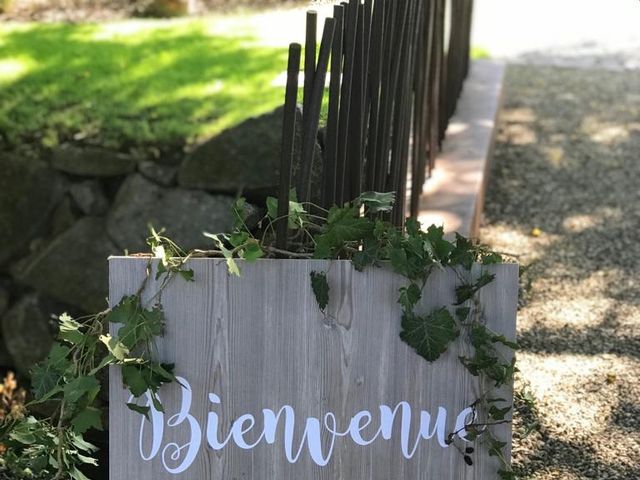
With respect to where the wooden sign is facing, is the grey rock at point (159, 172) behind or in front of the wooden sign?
behind

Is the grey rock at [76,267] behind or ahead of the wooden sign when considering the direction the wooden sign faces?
behind

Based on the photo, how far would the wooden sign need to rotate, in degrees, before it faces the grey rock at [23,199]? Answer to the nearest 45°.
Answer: approximately 135° to its right

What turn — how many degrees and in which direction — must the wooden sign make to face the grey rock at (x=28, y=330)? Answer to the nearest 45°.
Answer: approximately 135° to its right

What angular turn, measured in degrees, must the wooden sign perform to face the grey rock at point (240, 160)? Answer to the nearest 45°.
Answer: approximately 180°

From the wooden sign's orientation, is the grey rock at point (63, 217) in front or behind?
behind

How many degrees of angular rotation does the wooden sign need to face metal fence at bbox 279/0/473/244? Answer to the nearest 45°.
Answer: approximately 180°

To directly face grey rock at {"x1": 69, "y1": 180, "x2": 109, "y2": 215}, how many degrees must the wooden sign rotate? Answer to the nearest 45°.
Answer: approximately 180°

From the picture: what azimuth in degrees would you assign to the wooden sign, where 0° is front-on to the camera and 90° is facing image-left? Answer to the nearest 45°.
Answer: approximately 0°
